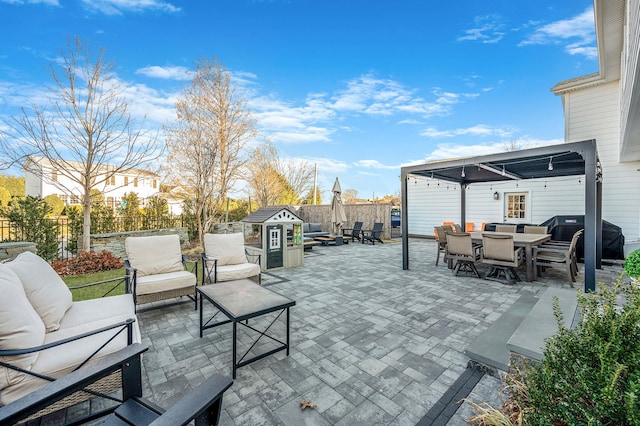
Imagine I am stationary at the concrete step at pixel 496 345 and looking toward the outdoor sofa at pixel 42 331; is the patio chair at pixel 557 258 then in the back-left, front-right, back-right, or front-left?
back-right

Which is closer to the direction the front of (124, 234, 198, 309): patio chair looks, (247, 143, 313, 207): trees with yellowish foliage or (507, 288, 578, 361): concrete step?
the concrete step

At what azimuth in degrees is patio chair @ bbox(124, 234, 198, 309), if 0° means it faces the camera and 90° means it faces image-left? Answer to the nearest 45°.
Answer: approximately 315°

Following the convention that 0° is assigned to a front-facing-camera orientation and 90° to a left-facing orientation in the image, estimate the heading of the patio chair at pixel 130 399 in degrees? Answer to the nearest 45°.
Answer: approximately 225°

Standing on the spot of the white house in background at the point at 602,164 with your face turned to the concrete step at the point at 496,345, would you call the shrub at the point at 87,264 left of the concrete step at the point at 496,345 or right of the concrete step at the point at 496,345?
right

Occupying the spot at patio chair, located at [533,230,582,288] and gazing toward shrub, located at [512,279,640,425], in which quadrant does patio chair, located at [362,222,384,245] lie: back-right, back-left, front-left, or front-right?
back-right

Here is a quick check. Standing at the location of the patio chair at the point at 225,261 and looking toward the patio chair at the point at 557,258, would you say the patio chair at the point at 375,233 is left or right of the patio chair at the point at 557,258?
left

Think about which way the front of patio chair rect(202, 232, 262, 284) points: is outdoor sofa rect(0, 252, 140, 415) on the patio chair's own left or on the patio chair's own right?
on the patio chair's own right

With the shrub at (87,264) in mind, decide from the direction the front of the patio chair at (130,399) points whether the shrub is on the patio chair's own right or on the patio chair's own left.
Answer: on the patio chair's own left
